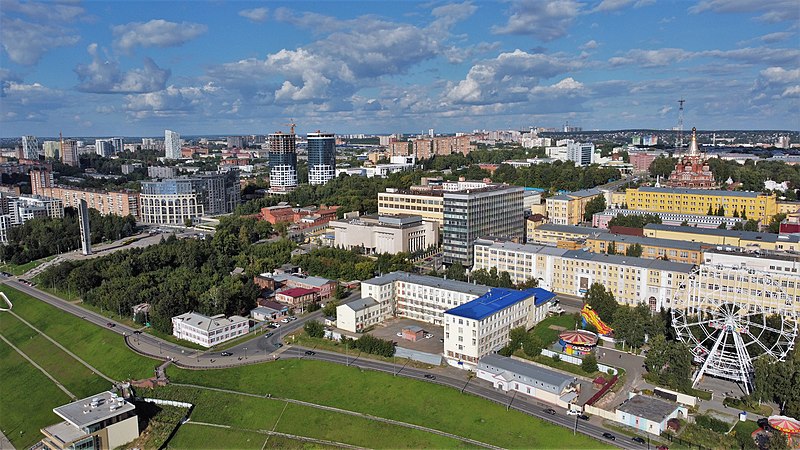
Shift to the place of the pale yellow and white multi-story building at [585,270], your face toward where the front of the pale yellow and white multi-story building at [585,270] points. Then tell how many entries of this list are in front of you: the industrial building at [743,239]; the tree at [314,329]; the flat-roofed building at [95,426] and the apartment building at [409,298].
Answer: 3

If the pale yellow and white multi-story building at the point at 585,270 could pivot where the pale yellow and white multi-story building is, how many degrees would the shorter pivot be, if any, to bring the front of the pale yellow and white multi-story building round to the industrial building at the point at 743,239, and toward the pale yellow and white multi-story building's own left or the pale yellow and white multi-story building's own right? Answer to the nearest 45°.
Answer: approximately 180°

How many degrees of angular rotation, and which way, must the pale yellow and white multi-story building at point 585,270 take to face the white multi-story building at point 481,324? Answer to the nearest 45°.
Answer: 0° — it already faces it

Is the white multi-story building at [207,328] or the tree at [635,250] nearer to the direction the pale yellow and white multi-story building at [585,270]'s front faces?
the white multi-story building

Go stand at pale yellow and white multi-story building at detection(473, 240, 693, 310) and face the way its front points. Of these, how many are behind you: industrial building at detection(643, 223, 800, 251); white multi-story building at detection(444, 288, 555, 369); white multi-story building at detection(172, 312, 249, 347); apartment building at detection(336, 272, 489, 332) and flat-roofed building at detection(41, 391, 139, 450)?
1

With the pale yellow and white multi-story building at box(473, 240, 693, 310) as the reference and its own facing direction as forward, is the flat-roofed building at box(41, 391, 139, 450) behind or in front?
in front

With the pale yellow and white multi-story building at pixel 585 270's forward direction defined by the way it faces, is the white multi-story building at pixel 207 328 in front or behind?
in front

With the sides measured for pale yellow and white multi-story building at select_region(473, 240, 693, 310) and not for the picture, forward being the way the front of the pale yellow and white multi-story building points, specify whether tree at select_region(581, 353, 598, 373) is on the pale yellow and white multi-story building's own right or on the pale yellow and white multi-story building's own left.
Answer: on the pale yellow and white multi-story building's own left

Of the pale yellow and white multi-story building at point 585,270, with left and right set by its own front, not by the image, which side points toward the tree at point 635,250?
back

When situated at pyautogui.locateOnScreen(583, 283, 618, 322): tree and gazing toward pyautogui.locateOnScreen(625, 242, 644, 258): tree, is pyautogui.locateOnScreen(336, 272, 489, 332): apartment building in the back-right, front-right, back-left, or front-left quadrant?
back-left

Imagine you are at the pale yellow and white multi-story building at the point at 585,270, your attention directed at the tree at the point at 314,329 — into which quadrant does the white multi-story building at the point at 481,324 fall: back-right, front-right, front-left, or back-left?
front-left

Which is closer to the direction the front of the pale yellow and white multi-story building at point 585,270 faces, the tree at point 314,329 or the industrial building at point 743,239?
the tree

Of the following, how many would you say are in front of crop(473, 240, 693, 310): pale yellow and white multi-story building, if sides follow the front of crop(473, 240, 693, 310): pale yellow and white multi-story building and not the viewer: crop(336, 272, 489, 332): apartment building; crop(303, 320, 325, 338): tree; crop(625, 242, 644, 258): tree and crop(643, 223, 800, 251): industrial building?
2

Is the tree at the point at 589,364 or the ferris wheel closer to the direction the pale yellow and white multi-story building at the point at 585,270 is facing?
the tree

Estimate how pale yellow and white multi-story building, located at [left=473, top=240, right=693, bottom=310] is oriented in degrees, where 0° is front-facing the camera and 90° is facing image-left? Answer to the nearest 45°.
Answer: approximately 45°
